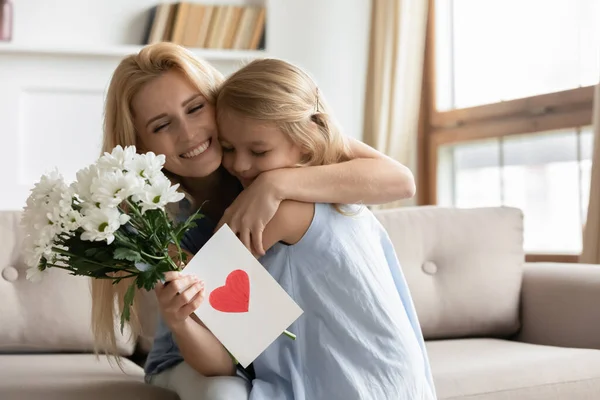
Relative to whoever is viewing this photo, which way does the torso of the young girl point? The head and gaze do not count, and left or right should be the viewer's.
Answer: facing to the left of the viewer

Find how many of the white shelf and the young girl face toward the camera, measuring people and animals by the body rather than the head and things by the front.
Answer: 1

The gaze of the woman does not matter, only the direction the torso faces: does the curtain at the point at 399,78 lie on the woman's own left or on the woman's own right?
on the woman's own left

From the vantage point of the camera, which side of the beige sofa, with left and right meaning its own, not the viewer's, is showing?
front

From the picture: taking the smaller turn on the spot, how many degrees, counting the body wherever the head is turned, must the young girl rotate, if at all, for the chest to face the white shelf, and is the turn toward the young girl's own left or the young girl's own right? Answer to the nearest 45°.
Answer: approximately 45° to the young girl's own right

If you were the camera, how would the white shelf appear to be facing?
facing the viewer

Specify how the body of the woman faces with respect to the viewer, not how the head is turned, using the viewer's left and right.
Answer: facing the viewer and to the right of the viewer

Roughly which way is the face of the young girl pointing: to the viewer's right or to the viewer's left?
to the viewer's left

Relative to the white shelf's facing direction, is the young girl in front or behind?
in front
